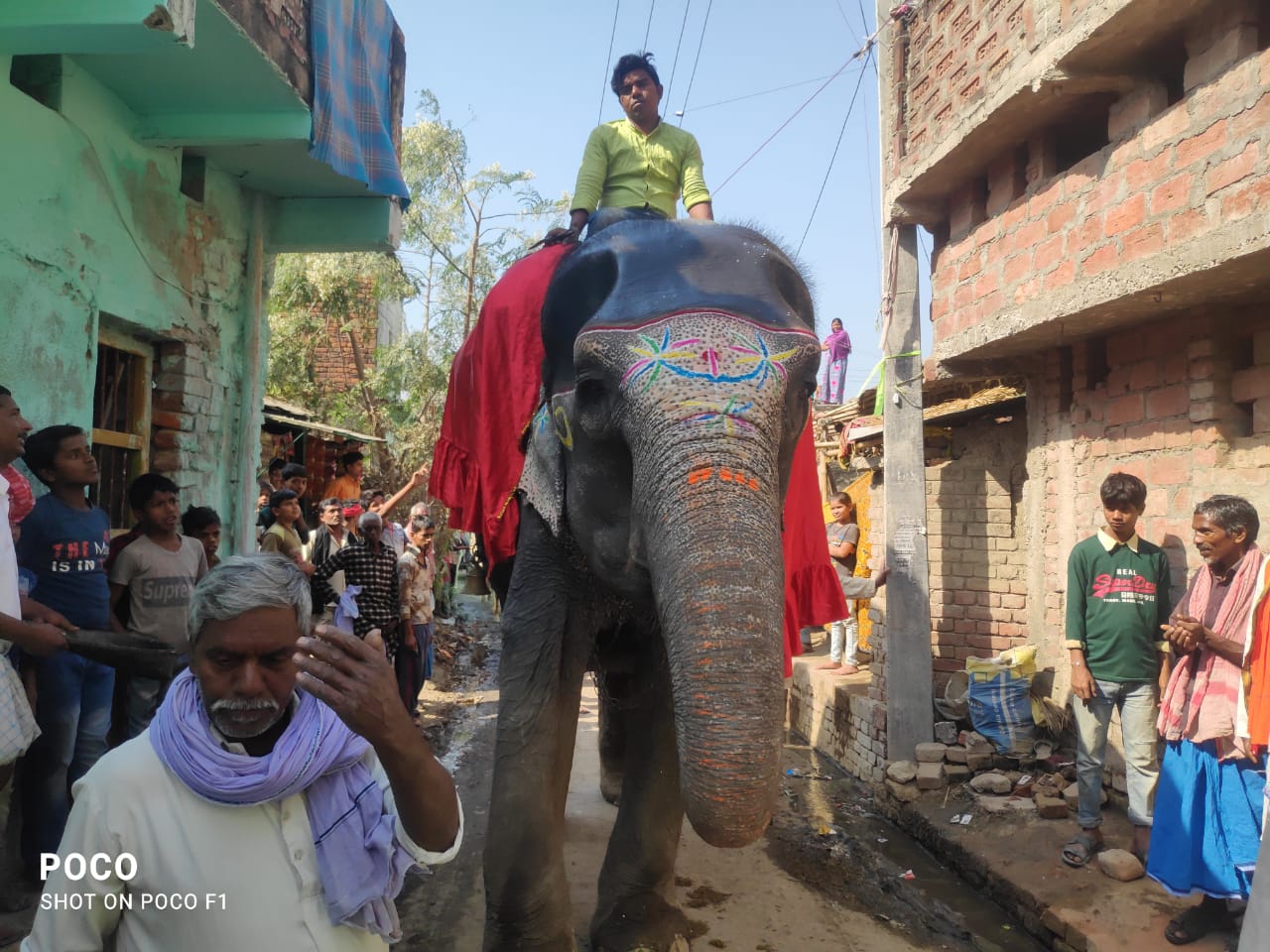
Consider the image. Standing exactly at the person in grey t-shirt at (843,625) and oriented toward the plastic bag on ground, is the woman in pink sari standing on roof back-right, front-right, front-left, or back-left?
back-left

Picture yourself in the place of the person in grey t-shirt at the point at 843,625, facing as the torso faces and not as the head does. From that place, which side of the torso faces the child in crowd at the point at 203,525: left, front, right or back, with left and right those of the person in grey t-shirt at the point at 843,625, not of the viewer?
front

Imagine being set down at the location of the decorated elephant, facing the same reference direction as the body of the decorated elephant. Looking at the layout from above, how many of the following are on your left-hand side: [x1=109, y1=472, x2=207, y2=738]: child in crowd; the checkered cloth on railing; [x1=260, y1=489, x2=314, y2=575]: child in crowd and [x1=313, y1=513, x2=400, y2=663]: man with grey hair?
0

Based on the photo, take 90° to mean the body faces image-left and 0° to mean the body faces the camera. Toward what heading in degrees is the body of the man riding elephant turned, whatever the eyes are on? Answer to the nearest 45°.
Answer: approximately 0°

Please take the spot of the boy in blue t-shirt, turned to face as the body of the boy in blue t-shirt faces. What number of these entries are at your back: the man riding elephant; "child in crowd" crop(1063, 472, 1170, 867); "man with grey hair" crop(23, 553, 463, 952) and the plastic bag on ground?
0

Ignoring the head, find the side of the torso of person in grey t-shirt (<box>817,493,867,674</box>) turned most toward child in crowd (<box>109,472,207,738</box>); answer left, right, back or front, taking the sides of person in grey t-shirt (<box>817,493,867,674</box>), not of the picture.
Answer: front

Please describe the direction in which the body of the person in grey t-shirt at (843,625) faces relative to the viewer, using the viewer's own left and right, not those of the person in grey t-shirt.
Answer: facing the viewer and to the left of the viewer

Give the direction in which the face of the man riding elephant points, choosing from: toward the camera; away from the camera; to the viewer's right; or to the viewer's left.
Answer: toward the camera

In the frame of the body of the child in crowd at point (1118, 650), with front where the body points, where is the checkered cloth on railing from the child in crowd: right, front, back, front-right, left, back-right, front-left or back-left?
right

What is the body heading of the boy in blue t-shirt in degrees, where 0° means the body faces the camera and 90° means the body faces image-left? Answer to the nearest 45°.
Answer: approximately 315°

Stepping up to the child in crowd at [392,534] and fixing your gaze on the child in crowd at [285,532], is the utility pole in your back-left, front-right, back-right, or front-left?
back-left

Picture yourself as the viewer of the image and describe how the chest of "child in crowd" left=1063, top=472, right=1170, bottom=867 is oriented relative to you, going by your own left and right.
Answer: facing the viewer

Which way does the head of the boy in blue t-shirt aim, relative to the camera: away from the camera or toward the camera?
toward the camera

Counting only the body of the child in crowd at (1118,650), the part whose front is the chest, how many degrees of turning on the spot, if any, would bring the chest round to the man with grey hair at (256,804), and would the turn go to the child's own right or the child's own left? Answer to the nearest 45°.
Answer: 0° — they already face them

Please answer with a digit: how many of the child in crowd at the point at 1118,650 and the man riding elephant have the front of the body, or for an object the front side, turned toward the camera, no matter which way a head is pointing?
2

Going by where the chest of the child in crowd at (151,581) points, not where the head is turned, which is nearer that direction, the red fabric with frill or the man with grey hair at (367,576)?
the red fabric with frill

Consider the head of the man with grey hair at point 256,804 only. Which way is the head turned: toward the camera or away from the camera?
toward the camera

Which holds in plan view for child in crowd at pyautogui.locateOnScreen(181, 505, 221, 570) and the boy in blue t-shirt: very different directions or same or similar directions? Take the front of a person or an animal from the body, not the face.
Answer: same or similar directions
